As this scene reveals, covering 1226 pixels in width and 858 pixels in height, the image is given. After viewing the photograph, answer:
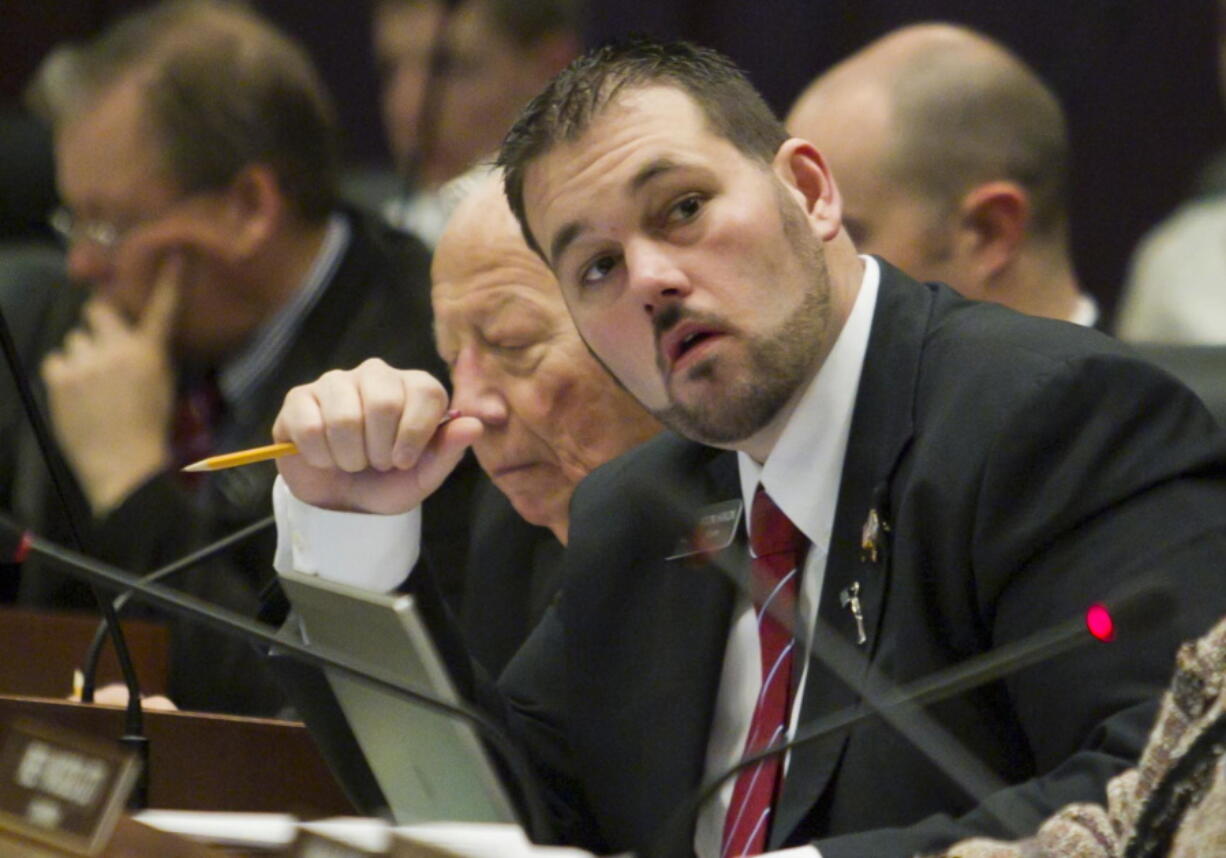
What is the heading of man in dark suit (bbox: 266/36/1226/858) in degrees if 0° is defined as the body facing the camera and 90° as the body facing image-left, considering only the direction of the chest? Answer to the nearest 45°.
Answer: approximately 45°

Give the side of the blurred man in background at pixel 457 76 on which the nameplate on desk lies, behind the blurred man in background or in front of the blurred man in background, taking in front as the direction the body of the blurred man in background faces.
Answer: in front

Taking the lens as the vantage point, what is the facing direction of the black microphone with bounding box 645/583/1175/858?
facing to the right of the viewer

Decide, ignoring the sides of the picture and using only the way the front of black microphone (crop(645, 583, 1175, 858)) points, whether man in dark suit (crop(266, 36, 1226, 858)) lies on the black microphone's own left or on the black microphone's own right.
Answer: on the black microphone's own left

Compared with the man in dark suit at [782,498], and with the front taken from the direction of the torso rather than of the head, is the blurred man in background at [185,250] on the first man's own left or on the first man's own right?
on the first man's own right

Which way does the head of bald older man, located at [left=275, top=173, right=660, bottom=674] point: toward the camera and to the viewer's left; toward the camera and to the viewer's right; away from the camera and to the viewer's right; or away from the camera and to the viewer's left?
toward the camera and to the viewer's left

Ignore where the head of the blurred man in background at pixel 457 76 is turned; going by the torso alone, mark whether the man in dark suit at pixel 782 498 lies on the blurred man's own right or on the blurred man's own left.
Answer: on the blurred man's own left

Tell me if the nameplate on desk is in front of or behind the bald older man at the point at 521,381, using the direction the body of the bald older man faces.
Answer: in front

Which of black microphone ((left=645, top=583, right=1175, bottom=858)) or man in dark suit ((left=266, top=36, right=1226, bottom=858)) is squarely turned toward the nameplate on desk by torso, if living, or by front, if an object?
the man in dark suit

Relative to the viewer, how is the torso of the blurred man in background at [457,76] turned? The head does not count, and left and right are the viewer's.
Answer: facing the viewer and to the left of the viewer

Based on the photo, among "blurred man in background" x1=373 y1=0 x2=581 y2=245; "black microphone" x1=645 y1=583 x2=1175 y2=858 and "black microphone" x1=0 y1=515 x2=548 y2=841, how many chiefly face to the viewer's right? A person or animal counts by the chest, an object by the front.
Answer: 1

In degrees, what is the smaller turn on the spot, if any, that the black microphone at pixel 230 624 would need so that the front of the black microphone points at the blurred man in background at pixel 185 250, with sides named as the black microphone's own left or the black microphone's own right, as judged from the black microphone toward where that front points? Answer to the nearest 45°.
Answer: approximately 90° to the black microphone's own right

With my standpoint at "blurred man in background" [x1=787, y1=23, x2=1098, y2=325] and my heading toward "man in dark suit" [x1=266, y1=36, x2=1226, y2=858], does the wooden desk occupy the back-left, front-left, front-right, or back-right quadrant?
front-right

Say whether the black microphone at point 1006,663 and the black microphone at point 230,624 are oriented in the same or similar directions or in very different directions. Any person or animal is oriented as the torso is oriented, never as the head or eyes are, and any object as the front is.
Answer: very different directions
